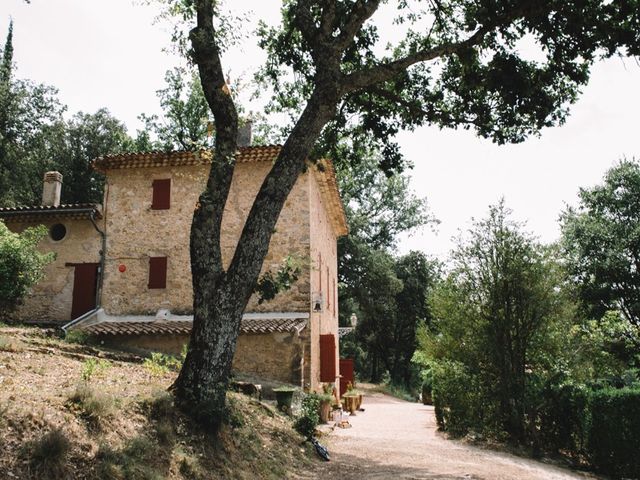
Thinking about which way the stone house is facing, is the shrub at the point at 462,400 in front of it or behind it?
in front

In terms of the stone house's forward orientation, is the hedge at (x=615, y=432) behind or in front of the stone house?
in front

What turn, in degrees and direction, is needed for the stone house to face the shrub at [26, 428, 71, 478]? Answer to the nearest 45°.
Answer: approximately 90° to its right

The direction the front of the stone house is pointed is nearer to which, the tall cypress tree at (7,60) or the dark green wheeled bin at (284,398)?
the dark green wheeled bin

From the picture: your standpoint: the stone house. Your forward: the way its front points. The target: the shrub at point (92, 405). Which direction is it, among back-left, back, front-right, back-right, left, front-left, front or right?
right
